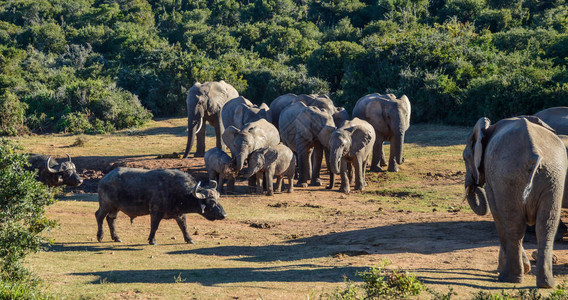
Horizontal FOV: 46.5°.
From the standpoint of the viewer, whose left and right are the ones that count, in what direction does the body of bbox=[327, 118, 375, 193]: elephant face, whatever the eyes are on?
facing the viewer and to the left of the viewer

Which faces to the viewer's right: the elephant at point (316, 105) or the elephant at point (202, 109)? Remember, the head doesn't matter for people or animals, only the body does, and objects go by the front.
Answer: the elephant at point (316, 105)

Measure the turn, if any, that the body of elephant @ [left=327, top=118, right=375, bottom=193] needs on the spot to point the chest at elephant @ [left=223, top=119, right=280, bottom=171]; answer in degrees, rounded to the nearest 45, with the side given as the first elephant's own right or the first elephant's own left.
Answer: approximately 45° to the first elephant's own right

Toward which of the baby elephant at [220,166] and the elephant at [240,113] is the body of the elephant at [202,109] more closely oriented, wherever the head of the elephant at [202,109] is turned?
the baby elephant

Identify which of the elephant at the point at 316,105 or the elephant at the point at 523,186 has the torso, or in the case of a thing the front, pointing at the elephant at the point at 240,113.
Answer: the elephant at the point at 523,186

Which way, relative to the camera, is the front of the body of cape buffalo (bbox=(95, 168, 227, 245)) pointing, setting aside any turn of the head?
to the viewer's right

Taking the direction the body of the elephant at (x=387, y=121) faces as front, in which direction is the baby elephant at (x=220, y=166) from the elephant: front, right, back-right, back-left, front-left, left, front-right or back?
right

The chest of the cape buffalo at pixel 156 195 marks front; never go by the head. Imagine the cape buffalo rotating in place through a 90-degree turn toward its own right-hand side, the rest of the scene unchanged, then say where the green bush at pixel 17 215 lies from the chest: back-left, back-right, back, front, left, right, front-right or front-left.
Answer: front-right

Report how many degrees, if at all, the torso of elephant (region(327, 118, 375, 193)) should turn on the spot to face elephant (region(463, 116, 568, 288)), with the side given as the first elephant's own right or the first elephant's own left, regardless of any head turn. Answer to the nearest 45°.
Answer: approximately 45° to the first elephant's own left

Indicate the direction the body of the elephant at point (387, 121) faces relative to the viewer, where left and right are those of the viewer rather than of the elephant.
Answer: facing the viewer and to the right of the viewer

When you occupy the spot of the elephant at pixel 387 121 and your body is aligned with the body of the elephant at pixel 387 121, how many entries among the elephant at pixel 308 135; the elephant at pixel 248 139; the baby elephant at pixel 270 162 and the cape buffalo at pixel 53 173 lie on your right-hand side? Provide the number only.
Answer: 4

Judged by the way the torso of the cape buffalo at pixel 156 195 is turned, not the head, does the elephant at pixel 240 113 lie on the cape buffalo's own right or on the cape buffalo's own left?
on the cape buffalo's own left

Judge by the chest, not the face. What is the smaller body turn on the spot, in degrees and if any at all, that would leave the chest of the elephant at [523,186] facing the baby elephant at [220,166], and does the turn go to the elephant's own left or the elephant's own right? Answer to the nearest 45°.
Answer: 0° — it already faces it

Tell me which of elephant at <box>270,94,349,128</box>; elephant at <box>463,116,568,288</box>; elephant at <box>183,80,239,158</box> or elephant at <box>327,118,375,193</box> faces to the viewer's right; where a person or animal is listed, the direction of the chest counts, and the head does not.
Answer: elephant at <box>270,94,349,128</box>

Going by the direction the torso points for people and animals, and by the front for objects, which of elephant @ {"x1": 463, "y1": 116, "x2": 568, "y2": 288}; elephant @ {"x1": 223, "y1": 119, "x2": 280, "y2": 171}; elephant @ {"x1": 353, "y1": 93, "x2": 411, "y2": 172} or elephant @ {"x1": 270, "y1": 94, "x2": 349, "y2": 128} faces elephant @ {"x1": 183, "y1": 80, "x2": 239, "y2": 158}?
elephant @ {"x1": 463, "y1": 116, "x2": 568, "y2": 288}
